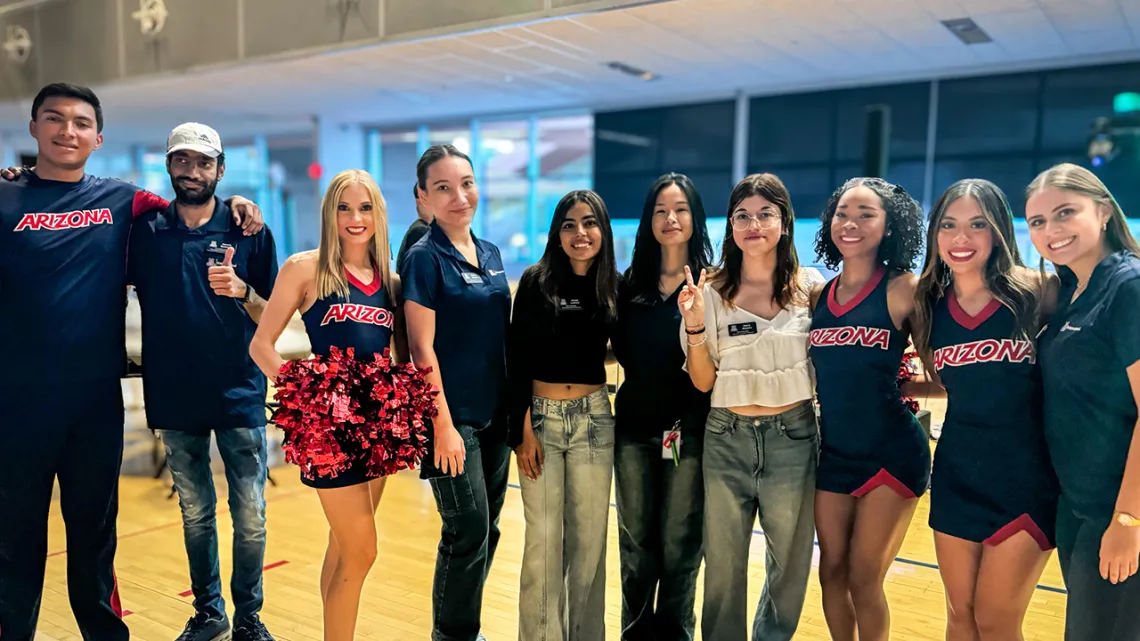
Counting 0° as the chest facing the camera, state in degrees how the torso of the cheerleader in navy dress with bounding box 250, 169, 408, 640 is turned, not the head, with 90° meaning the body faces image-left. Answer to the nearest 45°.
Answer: approximately 315°

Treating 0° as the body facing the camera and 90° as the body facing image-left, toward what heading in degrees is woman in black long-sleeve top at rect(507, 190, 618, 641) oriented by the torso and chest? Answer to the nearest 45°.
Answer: approximately 0°

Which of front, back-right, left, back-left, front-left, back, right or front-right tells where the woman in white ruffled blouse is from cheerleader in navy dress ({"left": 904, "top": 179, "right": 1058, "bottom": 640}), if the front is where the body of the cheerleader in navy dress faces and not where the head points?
right

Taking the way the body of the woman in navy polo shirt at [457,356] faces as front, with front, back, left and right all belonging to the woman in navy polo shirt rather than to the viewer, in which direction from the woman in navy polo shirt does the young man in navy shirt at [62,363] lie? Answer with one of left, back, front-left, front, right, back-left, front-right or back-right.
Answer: back-right

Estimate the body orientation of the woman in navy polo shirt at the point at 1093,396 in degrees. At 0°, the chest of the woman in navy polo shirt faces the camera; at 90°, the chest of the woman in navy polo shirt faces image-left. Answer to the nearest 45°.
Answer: approximately 45°

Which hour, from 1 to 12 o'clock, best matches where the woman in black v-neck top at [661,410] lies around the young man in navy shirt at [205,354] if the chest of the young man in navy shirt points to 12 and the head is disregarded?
The woman in black v-neck top is roughly at 10 o'clock from the young man in navy shirt.

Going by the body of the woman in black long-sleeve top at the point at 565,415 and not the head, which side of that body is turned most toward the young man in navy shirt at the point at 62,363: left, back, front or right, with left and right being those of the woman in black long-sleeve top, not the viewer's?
right

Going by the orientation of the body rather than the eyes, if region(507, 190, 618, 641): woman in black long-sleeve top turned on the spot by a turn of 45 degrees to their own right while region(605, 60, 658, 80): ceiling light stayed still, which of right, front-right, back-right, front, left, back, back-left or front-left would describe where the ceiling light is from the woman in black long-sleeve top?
back-right

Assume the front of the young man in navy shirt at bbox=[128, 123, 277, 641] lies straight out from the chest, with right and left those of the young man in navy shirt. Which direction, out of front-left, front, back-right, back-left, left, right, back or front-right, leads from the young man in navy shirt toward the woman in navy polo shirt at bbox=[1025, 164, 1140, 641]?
front-left

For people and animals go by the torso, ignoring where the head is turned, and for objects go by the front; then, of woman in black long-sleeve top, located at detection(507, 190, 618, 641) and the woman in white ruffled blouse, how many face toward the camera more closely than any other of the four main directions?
2

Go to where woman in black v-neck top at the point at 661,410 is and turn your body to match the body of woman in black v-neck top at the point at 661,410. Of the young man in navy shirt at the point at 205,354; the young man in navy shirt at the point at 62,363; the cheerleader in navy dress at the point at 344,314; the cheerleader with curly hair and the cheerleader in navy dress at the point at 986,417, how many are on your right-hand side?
3
